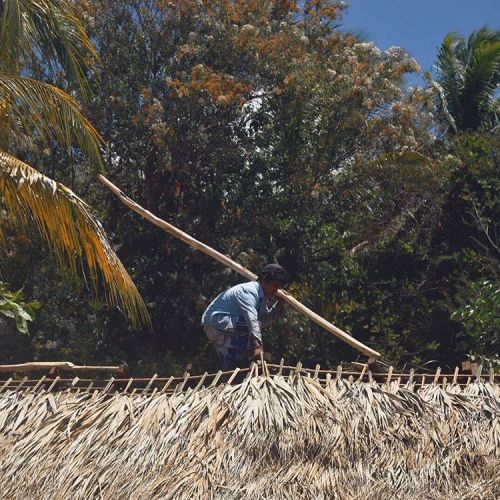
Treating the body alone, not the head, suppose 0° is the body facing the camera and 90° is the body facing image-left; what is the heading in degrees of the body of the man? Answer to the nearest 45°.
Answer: approximately 270°

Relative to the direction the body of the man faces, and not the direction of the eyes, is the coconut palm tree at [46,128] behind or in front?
behind

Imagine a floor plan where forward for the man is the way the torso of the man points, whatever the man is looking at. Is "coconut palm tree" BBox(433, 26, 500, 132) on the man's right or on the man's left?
on the man's left
